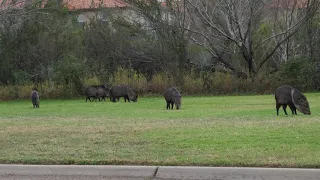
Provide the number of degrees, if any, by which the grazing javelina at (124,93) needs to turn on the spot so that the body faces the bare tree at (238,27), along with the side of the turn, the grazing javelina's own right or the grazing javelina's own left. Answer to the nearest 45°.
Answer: approximately 45° to the grazing javelina's own left

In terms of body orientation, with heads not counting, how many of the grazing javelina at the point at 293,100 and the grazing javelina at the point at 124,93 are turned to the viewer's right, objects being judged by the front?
2

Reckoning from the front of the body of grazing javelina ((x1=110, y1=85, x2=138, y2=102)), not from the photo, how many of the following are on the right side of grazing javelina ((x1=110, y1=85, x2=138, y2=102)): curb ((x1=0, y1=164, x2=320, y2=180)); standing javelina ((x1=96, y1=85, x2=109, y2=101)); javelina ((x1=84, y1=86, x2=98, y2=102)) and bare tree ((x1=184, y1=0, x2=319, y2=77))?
1

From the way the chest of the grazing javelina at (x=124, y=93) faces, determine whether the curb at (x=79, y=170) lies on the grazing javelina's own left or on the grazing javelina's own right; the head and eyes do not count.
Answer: on the grazing javelina's own right

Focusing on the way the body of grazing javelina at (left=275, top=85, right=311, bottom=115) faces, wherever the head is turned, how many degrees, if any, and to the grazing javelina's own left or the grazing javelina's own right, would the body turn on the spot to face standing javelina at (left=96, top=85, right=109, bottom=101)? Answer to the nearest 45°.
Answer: approximately 135° to the grazing javelina's own left

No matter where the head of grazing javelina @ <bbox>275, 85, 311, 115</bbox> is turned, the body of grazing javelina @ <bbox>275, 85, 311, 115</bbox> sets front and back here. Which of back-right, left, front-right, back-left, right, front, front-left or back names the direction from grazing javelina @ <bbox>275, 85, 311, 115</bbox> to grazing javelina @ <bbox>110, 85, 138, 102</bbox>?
back-left

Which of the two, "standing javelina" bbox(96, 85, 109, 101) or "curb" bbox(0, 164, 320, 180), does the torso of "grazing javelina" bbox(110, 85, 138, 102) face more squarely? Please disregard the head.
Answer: the curb

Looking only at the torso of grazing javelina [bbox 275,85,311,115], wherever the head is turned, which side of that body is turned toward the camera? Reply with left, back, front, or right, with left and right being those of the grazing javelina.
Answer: right

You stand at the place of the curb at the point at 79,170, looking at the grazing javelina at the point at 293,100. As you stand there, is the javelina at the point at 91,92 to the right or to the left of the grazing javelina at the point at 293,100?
left

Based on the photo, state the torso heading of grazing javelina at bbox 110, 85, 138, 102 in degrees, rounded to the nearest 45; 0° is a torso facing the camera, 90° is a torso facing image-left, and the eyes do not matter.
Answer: approximately 270°

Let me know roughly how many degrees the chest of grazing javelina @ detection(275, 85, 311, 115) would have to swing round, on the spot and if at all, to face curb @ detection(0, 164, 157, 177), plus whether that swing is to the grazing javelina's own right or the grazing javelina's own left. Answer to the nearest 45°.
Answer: approximately 90° to the grazing javelina's own right
